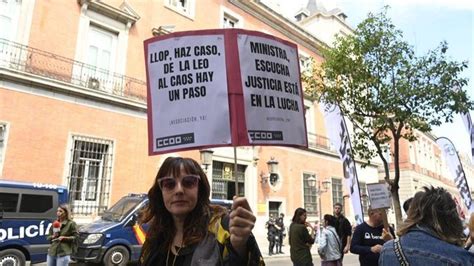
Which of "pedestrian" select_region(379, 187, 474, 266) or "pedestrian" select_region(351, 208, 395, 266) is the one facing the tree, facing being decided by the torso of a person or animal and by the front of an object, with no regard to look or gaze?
"pedestrian" select_region(379, 187, 474, 266)

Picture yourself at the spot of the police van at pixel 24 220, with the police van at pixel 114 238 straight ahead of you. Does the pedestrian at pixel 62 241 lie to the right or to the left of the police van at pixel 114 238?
right

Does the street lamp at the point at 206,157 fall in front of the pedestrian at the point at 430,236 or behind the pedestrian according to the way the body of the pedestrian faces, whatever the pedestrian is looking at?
in front

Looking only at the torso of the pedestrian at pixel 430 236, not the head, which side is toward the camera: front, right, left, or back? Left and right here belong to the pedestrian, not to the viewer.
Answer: back

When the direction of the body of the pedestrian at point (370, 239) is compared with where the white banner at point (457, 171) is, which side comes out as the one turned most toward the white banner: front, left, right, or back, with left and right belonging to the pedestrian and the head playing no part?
left

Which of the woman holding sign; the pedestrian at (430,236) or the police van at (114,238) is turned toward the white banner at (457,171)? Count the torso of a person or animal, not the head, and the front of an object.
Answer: the pedestrian

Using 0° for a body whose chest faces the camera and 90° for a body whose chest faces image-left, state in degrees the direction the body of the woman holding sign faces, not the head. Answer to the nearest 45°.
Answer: approximately 0°

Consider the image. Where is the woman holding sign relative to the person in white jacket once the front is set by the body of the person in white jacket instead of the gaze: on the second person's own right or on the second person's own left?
on the second person's own left

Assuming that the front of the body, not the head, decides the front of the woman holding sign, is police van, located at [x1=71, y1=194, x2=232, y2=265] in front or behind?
behind
